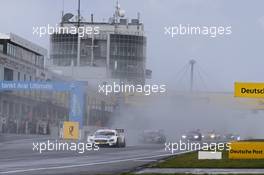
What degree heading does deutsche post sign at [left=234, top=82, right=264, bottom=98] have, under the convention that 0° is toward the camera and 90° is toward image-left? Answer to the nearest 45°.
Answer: approximately 0°

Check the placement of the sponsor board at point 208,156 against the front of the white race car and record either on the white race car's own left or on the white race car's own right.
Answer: on the white race car's own left

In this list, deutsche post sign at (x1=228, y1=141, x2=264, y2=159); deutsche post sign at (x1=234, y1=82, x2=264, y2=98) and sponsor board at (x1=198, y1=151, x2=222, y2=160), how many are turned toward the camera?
3

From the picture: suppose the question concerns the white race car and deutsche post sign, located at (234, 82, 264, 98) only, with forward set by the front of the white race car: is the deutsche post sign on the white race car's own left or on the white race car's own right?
on the white race car's own left

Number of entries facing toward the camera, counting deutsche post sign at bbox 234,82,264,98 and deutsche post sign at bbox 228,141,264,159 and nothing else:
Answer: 2

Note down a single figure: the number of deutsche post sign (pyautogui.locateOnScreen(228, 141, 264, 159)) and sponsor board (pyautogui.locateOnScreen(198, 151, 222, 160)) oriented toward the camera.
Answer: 2
